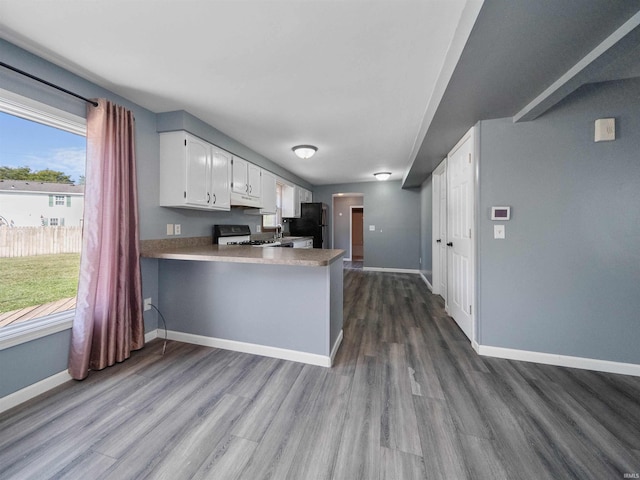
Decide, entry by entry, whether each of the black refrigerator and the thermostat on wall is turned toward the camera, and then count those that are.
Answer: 1

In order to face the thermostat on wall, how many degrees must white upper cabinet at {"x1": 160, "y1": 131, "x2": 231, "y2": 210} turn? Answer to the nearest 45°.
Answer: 0° — it already faces it

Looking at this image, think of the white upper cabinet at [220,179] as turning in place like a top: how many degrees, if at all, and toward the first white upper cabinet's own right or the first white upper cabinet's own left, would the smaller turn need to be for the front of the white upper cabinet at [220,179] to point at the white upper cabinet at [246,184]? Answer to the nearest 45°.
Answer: approximately 90° to the first white upper cabinet's own left

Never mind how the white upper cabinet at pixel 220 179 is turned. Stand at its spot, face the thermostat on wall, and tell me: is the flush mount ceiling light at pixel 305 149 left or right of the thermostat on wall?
left

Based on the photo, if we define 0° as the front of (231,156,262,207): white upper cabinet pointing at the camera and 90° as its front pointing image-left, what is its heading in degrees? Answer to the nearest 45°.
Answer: approximately 315°

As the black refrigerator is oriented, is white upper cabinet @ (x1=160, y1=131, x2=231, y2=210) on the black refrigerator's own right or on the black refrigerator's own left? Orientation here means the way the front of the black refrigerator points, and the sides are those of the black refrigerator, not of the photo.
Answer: on the black refrigerator's own right

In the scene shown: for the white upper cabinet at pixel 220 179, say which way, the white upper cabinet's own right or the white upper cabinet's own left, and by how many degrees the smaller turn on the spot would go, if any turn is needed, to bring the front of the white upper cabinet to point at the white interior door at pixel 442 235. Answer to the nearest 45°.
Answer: approximately 45° to the white upper cabinet's own left
